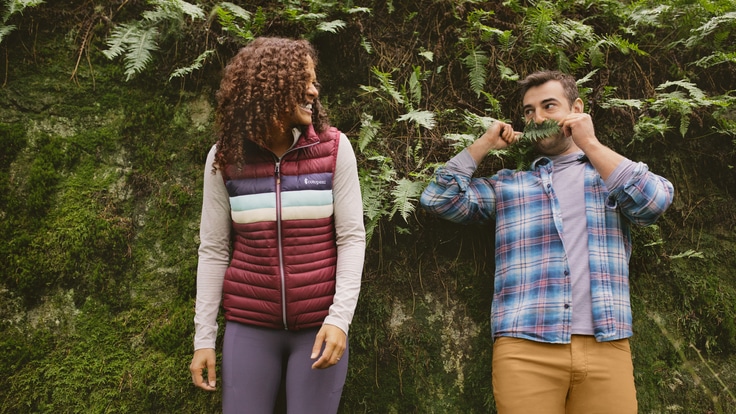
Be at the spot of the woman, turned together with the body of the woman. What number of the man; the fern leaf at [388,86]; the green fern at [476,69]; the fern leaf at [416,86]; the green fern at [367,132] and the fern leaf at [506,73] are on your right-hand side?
0

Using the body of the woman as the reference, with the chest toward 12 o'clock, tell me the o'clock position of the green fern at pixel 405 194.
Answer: The green fern is roughly at 8 o'clock from the woman.

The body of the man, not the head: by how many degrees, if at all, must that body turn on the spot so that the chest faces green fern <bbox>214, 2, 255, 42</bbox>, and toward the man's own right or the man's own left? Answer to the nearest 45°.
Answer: approximately 90° to the man's own right

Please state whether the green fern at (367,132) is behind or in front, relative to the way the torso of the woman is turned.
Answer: behind

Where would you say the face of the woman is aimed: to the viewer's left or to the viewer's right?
to the viewer's right

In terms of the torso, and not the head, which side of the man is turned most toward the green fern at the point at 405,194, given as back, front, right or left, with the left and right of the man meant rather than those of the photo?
right

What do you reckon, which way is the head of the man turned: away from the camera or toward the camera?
toward the camera

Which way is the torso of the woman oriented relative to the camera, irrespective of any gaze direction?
toward the camera

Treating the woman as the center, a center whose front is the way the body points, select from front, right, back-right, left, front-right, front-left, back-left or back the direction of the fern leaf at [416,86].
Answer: back-left

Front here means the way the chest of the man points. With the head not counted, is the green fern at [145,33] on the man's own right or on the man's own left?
on the man's own right

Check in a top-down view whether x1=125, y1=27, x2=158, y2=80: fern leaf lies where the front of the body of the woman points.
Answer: no

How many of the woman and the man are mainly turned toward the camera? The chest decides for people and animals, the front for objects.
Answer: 2

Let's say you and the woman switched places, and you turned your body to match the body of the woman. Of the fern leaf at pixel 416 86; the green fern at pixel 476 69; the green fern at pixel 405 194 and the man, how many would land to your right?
0

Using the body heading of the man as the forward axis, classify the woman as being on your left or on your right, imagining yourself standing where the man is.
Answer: on your right
